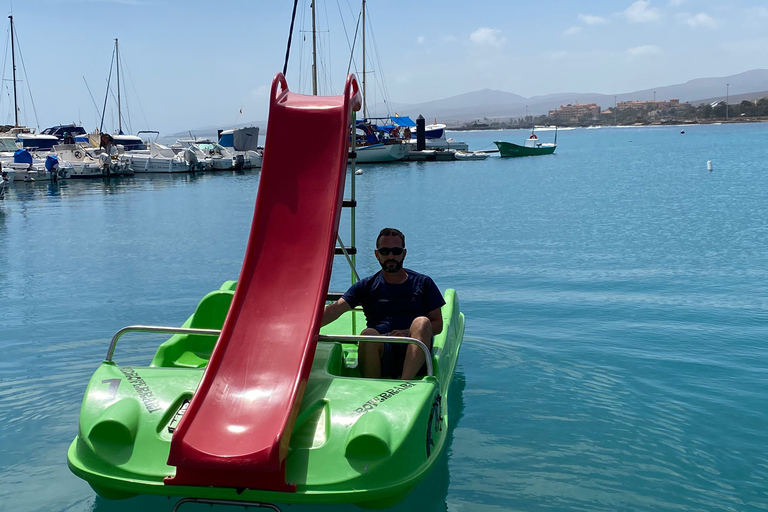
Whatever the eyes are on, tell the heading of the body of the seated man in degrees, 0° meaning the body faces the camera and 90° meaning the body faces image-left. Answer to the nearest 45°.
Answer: approximately 0°
